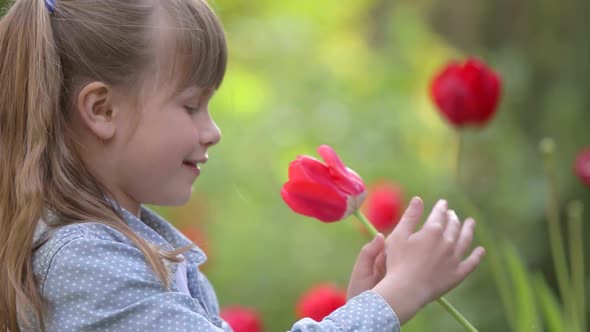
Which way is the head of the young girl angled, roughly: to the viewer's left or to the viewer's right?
to the viewer's right

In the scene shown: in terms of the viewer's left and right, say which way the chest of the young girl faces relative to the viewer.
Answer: facing to the right of the viewer

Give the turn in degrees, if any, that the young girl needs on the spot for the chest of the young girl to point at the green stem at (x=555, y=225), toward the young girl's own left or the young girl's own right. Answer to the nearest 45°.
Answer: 0° — they already face it

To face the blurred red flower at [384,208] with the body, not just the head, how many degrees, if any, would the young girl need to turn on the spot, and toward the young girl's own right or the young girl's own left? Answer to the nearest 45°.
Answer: approximately 45° to the young girl's own left

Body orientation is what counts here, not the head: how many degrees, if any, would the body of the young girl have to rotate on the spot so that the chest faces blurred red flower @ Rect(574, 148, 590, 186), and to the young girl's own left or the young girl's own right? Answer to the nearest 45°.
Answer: approximately 45° to the young girl's own left
